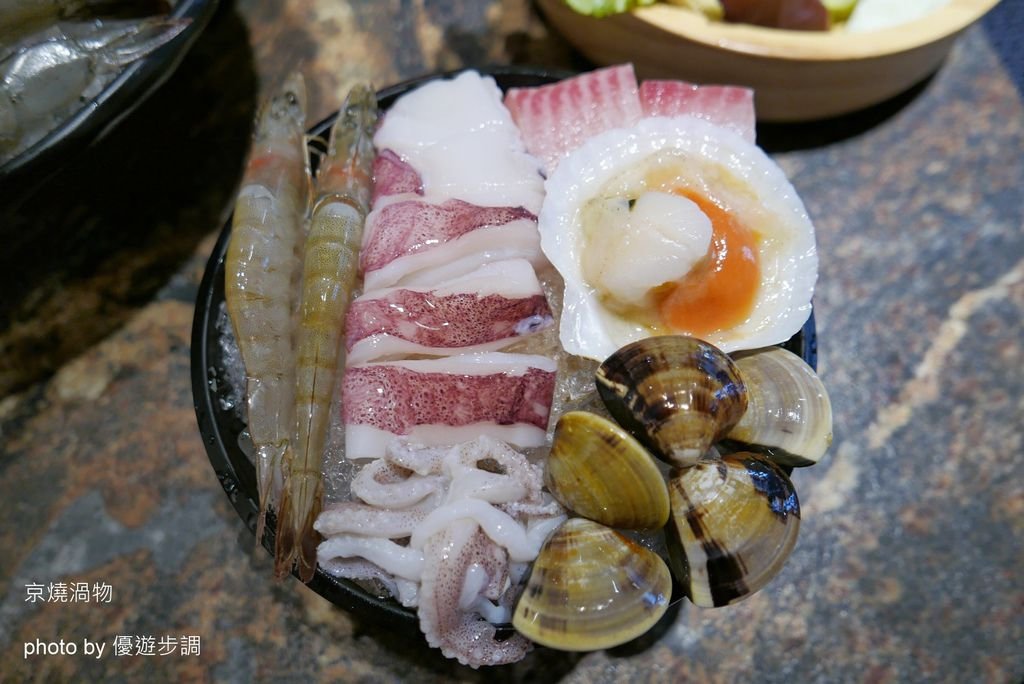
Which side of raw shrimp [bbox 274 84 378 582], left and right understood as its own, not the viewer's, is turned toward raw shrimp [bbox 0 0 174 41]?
front

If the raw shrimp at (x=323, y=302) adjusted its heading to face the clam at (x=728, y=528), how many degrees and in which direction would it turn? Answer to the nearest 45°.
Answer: approximately 135° to its right

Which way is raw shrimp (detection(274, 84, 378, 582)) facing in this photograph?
away from the camera

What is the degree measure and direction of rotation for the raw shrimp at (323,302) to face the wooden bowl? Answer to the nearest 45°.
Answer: approximately 90° to its right
